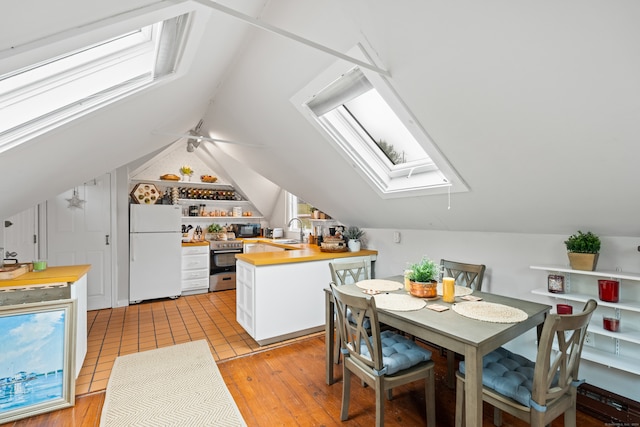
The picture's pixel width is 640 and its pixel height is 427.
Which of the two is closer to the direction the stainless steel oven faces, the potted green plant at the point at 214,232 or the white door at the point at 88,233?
the white door

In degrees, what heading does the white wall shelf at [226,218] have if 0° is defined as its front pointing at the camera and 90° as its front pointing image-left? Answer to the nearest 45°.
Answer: approximately 0°

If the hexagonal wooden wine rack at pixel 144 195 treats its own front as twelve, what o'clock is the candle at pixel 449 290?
The candle is roughly at 11 o'clock from the hexagonal wooden wine rack.

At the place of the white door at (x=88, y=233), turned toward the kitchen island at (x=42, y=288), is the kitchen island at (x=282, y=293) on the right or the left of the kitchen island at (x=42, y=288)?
left

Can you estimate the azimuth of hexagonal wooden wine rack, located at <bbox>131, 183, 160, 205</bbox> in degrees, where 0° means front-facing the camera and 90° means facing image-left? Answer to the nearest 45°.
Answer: approximately 0°

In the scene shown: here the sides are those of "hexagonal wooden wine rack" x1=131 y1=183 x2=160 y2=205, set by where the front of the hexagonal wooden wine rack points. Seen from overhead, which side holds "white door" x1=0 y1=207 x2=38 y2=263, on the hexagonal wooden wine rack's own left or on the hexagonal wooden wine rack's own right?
on the hexagonal wooden wine rack's own right

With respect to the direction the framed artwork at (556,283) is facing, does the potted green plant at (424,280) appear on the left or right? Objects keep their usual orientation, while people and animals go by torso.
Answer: on its right

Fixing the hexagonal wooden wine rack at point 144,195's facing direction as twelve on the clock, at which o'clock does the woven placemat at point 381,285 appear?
The woven placemat is roughly at 11 o'clock from the hexagonal wooden wine rack.

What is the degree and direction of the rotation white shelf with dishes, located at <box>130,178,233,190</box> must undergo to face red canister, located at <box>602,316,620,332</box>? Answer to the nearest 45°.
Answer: approximately 45° to its left

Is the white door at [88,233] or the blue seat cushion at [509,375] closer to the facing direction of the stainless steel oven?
the blue seat cushion
